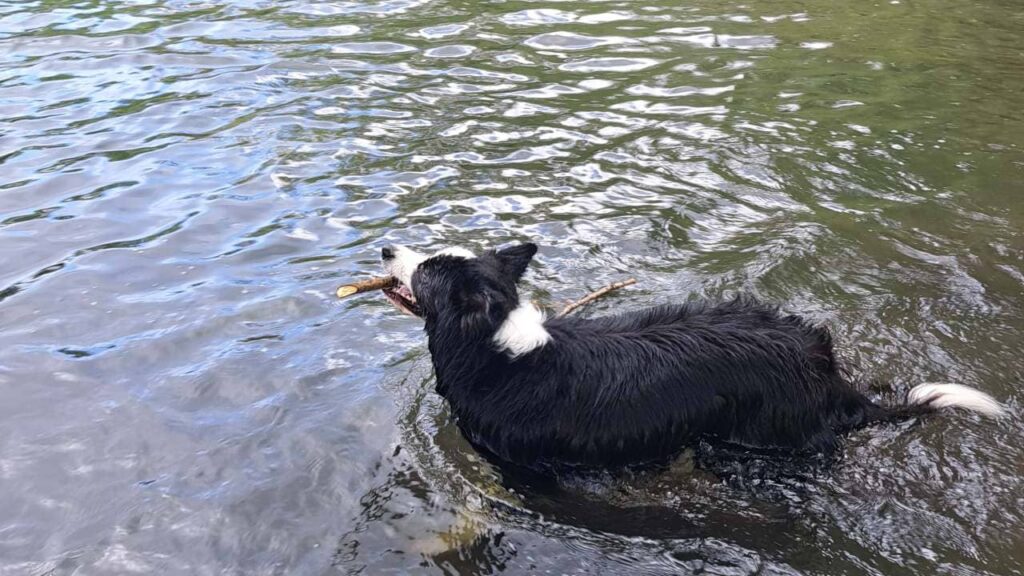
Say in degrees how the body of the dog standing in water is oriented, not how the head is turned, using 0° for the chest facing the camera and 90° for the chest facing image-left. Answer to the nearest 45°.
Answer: approximately 90°
